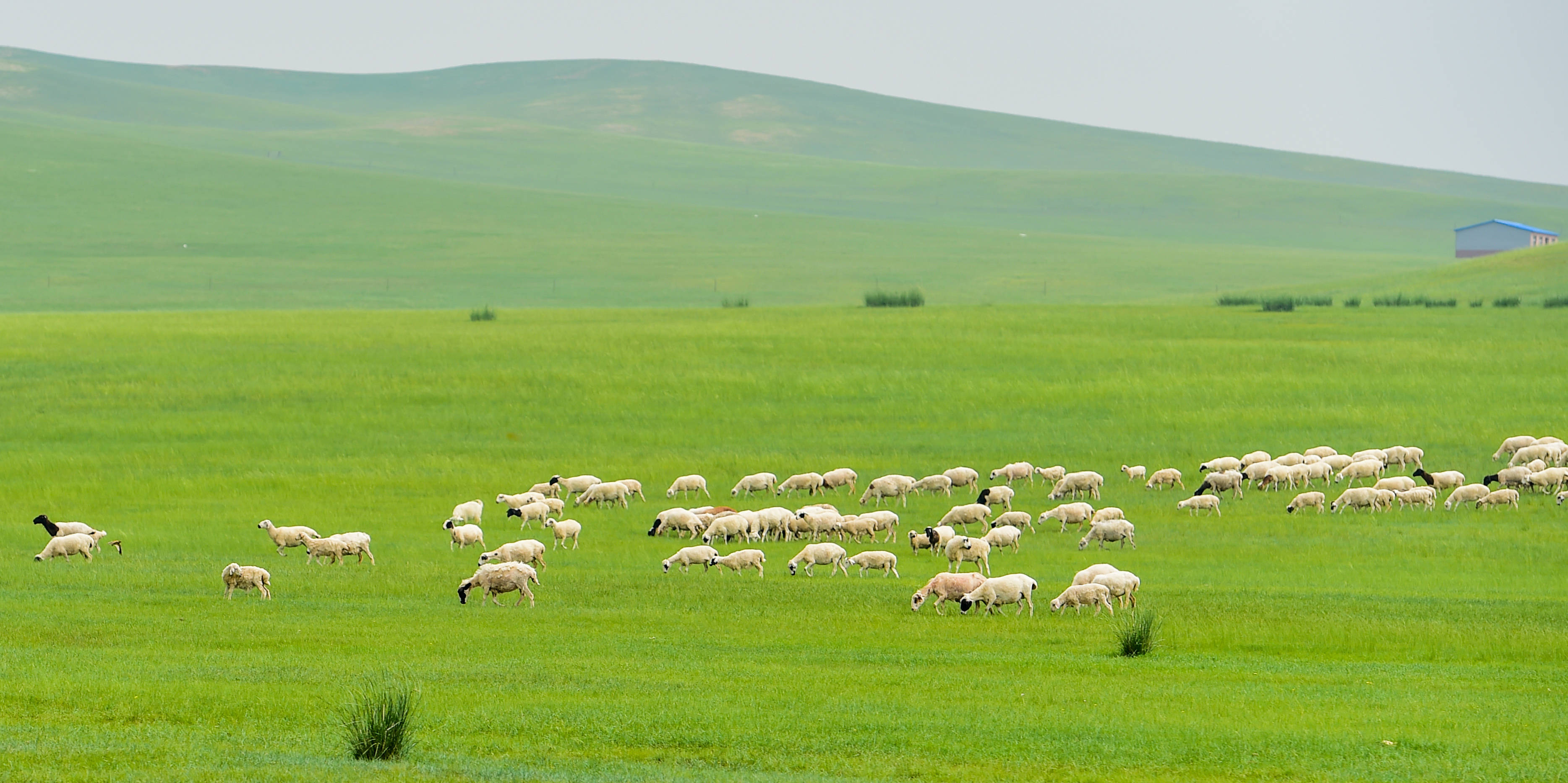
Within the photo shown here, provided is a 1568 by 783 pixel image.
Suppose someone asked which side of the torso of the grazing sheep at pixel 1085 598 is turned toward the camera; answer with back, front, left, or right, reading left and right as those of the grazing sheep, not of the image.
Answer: left

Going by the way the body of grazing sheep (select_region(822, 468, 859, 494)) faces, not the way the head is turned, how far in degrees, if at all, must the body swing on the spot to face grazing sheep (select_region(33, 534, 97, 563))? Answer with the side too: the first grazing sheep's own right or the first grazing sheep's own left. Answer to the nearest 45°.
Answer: approximately 45° to the first grazing sheep's own left

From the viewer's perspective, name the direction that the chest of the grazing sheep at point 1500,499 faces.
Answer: to the viewer's left

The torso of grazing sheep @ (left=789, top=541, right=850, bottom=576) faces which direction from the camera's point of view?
to the viewer's left

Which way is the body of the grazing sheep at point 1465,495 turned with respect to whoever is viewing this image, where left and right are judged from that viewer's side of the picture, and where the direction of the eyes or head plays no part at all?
facing to the left of the viewer

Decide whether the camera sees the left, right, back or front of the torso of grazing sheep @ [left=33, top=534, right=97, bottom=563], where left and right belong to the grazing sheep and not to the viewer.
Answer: left

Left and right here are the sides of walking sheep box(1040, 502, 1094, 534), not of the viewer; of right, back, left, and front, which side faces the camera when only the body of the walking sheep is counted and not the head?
left

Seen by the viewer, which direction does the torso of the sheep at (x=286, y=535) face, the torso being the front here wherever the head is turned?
to the viewer's left

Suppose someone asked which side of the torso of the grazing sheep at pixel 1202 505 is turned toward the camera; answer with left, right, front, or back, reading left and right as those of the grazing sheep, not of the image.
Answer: left

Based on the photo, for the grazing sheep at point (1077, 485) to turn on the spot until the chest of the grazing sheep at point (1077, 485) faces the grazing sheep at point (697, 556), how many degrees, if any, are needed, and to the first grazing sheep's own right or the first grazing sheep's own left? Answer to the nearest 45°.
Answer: approximately 45° to the first grazing sheep's own left

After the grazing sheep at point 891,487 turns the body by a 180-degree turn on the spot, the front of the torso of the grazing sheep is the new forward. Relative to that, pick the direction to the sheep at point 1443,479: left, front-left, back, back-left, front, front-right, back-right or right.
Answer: front

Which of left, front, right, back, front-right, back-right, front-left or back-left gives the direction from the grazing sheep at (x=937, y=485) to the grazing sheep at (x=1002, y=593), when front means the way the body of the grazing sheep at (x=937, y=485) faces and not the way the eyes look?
left

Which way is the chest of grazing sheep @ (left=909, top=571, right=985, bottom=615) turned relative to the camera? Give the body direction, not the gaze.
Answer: to the viewer's left

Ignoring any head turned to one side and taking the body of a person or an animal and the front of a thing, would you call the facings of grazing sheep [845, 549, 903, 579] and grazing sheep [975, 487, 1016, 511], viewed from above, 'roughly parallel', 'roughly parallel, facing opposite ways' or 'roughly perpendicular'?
roughly parallel

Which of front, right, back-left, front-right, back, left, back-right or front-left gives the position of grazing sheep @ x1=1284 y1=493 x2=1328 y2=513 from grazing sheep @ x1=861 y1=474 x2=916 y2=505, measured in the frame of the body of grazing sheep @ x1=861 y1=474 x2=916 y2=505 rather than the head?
back

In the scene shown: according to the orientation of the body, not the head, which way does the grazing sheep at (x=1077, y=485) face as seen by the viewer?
to the viewer's left

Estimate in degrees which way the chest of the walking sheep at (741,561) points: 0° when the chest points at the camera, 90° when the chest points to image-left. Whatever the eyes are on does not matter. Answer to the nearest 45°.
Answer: approximately 90°

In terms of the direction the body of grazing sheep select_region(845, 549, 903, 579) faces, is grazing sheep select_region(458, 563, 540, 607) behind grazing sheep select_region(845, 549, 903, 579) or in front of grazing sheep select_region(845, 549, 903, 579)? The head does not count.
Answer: in front

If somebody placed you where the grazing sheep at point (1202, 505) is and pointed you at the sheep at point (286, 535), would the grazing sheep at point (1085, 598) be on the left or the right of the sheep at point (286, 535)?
left
